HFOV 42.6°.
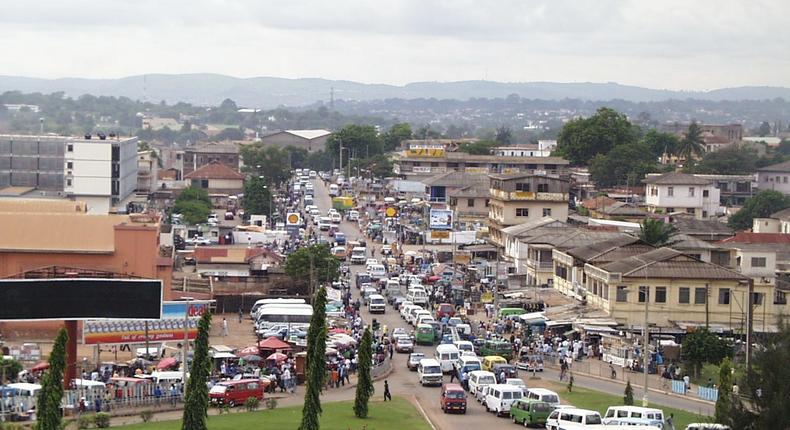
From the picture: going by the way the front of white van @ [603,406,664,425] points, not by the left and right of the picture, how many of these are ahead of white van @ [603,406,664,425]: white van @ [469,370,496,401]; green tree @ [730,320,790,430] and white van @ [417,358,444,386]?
2

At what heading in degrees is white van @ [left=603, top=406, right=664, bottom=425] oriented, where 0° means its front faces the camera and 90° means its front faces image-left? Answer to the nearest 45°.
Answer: approximately 135°

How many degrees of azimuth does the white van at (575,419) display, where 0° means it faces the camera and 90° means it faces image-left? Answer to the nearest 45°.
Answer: approximately 135°

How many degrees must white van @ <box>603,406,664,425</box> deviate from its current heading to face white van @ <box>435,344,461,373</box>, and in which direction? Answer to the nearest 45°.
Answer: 0° — it already faces it

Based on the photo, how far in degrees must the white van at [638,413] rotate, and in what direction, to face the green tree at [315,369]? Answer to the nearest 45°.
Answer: approximately 45° to its left

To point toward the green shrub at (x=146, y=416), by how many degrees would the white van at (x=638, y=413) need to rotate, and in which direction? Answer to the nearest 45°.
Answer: approximately 45° to its left

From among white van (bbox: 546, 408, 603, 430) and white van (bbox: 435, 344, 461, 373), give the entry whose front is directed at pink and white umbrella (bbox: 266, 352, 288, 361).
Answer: white van (bbox: 546, 408, 603, 430)
